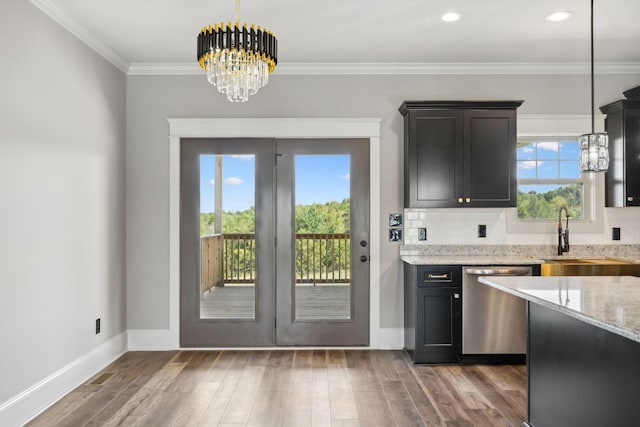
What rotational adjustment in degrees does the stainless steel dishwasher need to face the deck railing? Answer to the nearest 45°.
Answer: approximately 90° to its right

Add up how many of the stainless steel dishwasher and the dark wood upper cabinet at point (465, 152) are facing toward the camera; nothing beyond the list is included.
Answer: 2

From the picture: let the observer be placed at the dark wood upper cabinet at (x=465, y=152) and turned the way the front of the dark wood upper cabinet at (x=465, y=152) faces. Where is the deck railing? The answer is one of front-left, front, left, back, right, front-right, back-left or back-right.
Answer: right

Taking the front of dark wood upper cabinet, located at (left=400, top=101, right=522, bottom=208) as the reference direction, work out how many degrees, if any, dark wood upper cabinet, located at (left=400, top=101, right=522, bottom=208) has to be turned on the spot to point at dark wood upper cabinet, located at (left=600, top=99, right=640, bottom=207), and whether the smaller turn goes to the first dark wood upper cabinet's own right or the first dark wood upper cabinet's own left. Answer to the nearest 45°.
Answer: approximately 90° to the first dark wood upper cabinet's own left

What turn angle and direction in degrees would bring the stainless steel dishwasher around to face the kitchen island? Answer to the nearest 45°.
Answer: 0° — it already faces it

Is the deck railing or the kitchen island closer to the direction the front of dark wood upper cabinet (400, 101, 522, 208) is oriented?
the kitchen island

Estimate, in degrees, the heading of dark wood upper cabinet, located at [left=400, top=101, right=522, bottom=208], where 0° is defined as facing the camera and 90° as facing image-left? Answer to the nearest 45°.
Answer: approximately 0°
